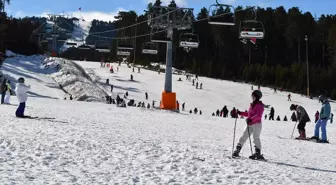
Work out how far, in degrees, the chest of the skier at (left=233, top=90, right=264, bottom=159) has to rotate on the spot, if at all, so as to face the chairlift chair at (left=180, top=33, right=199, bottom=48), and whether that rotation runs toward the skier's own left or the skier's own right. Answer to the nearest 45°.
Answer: approximately 90° to the skier's own right

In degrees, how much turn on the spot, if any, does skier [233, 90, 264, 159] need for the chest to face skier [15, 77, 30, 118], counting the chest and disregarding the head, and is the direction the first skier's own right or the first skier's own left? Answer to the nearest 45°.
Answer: approximately 45° to the first skier's own right

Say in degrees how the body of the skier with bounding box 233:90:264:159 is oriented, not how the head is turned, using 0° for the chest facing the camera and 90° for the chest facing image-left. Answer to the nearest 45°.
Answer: approximately 90°

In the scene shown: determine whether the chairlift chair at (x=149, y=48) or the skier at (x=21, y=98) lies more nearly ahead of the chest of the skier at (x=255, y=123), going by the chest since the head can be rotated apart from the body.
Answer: the skier

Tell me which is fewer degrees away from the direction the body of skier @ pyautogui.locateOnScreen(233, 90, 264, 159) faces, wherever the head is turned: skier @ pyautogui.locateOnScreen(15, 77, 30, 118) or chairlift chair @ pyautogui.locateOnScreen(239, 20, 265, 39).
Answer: the skier

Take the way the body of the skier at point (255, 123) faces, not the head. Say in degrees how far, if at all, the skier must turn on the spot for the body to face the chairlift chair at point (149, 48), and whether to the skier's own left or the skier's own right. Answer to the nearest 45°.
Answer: approximately 90° to the skier's own right
